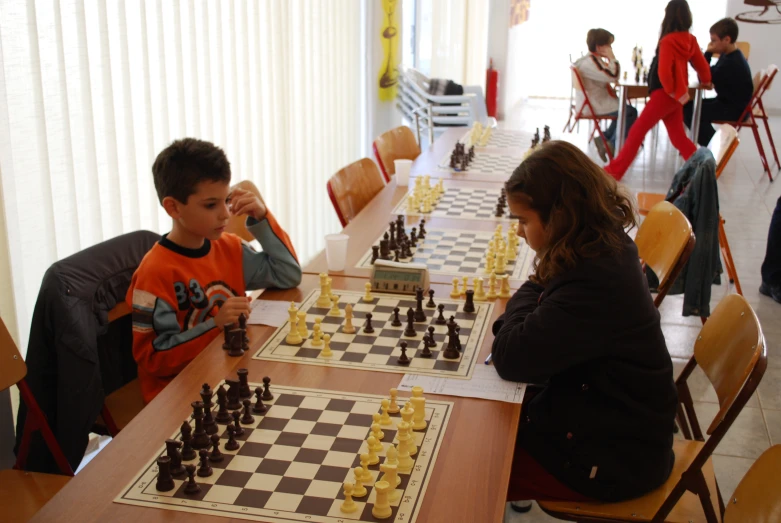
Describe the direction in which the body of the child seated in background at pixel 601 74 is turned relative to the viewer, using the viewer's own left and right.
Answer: facing to the right of the viewer

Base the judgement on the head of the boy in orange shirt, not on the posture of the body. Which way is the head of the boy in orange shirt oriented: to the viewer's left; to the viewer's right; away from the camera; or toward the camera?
to the viewer's right

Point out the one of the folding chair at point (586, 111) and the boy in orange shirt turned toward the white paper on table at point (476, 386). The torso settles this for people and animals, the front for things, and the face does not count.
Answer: the boy in orange shirt

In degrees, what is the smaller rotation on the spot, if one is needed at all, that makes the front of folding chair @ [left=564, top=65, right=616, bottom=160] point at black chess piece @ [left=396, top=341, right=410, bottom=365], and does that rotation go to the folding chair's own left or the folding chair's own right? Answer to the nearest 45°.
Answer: approximately 90° to the folding chair's own right

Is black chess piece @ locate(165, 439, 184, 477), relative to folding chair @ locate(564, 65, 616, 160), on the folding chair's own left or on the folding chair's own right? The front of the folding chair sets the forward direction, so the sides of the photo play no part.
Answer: on the folding chair's own right

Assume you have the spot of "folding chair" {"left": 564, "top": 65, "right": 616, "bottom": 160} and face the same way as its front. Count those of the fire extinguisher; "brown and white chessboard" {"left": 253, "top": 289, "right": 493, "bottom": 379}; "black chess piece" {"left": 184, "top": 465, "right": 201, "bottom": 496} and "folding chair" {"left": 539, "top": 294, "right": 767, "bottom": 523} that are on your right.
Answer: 3

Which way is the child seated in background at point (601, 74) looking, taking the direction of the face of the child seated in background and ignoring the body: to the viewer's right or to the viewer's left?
to the viewer's right

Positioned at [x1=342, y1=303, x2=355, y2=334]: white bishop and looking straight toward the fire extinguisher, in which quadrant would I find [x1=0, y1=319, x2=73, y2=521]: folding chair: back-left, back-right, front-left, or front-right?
back-left

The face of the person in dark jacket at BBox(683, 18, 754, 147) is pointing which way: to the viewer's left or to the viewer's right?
to the viewer's left

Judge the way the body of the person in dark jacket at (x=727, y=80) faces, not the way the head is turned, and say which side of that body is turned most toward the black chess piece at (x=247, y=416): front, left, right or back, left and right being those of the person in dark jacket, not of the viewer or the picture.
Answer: left
